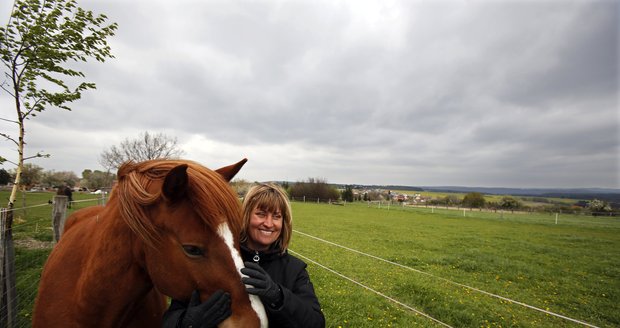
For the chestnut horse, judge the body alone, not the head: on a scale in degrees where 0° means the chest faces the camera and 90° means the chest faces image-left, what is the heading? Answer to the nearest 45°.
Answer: approximately 315°

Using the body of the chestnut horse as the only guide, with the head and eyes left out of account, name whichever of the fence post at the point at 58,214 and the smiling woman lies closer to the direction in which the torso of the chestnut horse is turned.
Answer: the smiling woman

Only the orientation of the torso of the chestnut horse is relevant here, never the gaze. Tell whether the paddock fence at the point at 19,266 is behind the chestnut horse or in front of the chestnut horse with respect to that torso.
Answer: behind

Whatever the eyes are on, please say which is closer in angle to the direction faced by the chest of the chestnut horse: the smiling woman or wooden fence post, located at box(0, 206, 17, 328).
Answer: the smiling woman

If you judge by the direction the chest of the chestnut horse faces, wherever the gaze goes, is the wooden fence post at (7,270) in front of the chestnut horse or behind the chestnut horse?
behind
